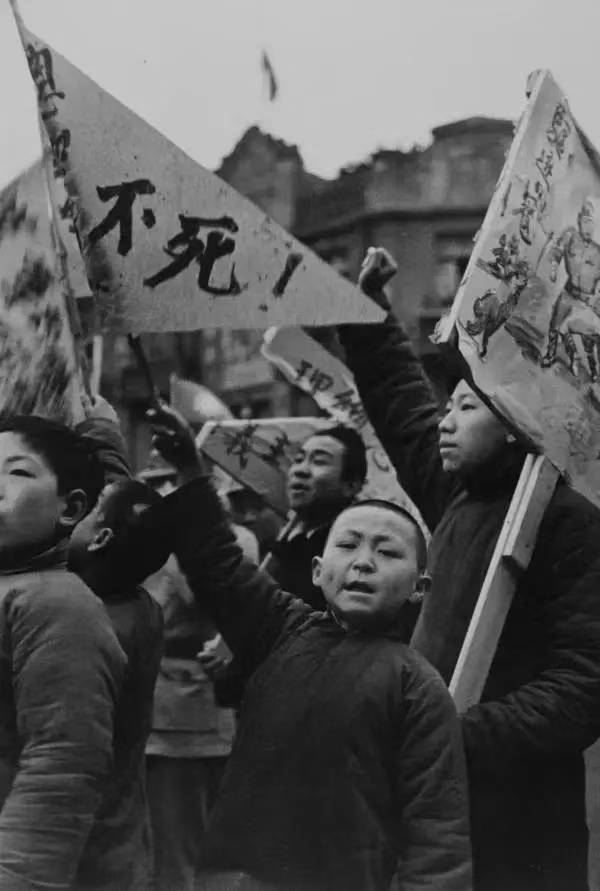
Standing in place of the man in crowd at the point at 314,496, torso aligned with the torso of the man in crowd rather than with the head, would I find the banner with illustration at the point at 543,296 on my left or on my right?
on my left

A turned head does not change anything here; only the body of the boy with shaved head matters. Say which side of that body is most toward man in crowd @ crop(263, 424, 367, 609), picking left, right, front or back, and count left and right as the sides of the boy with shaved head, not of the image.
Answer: back

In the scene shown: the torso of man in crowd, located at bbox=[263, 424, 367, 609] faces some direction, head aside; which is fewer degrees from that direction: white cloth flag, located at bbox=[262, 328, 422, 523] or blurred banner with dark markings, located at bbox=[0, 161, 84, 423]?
the blurred banner with dark markings

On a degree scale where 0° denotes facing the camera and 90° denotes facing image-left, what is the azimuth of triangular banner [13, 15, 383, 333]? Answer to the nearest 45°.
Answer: approximately 0°

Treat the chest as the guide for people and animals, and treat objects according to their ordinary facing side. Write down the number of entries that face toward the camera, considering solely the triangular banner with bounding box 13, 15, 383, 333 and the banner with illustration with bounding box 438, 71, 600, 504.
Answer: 2

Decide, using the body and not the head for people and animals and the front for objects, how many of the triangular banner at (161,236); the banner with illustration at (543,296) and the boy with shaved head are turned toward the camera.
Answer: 3

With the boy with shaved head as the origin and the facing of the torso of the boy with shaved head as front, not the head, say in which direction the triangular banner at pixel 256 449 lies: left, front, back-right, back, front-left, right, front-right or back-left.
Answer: back

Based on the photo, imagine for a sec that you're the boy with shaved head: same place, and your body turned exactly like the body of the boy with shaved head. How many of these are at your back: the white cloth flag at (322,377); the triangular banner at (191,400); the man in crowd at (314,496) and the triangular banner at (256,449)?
4

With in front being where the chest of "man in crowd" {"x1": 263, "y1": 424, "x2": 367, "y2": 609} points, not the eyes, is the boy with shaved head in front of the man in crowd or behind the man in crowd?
in front

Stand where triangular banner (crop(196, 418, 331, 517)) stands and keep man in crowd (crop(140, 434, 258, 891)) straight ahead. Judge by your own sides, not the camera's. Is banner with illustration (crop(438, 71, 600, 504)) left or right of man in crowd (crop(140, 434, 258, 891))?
left

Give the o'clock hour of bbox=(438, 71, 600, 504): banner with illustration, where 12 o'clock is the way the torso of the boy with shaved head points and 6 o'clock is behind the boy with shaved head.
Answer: The banner with illustration is roughly at 8 o'clock from the boy with shaved head.

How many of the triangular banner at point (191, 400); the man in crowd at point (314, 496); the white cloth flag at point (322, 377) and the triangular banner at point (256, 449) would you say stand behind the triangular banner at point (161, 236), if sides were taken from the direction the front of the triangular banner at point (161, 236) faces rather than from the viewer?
4
